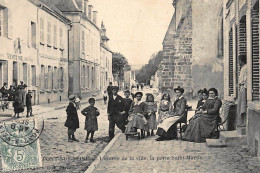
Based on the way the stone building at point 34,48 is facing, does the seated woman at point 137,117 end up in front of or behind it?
in front

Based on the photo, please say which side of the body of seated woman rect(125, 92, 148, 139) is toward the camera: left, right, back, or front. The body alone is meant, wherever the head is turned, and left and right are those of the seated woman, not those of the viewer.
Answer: front

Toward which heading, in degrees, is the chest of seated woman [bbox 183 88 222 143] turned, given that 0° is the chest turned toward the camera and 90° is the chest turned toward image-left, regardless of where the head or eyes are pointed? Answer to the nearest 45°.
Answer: approximately 45°

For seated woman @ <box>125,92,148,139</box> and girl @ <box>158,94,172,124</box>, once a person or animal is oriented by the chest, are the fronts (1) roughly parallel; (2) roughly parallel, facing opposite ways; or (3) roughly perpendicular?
roughly parallel

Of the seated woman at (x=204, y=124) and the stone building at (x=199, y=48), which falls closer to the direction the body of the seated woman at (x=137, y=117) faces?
the seated woman

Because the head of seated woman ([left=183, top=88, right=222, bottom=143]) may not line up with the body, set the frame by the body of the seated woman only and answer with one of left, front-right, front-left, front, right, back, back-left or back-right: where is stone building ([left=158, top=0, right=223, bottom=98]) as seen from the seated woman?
back-right

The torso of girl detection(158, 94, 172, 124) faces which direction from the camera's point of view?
toward the camera

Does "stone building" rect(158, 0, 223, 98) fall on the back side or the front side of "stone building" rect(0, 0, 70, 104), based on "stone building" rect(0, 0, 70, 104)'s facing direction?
on the front side
